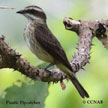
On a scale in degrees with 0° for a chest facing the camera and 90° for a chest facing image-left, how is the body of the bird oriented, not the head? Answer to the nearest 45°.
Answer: approximately 90°
